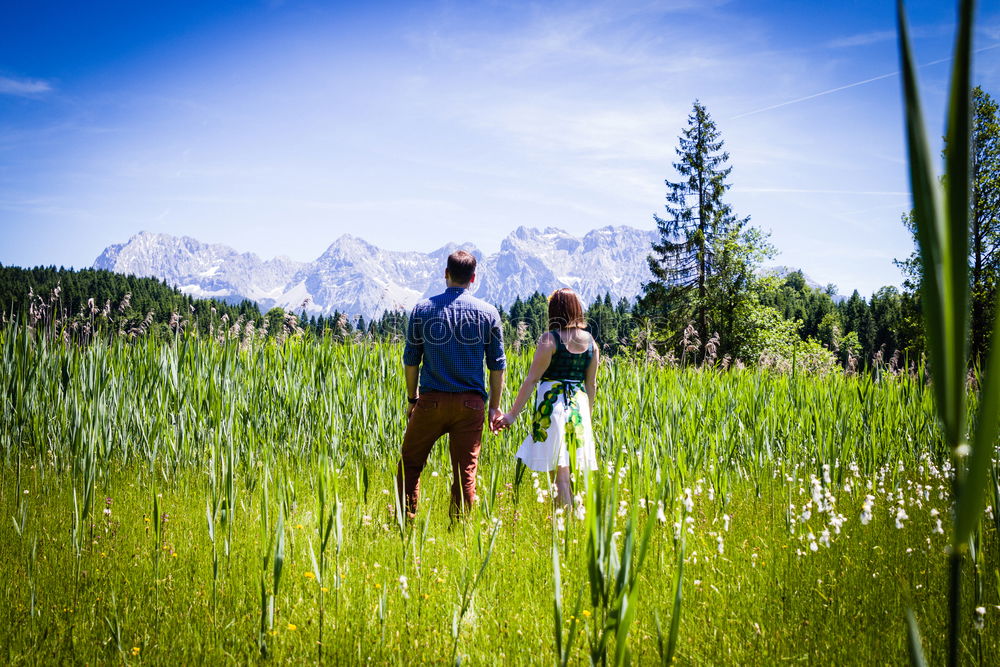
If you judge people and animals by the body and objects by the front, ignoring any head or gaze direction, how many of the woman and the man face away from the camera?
2

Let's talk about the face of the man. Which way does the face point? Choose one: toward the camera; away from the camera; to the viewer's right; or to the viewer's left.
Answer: away from the camera

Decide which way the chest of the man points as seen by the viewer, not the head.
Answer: away from the camera

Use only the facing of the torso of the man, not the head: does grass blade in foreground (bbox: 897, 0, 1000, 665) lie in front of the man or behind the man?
behind

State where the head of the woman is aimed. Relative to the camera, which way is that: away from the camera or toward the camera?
away from the camera

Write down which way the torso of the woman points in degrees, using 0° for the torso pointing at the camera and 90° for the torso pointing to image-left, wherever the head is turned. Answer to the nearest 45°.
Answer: approximately 180°

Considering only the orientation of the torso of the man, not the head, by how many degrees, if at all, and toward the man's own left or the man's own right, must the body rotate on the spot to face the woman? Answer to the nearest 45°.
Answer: approximately 90° to the man's own right

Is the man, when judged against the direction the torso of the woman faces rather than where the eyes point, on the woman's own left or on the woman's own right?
on the woman's own left

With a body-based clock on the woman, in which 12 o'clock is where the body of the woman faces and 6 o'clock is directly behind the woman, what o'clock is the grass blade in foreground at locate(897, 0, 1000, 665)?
The grass blade in foreground is roughly at 6 o'clock from the woman.

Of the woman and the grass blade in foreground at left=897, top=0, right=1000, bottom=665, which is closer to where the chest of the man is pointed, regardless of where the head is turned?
the woman
